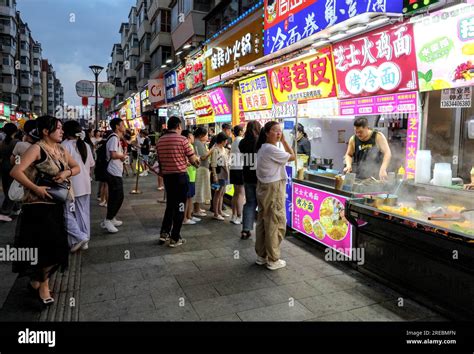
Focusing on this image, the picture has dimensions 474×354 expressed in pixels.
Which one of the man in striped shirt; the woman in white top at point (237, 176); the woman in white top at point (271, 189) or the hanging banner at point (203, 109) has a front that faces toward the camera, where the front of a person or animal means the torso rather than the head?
the hanging banner

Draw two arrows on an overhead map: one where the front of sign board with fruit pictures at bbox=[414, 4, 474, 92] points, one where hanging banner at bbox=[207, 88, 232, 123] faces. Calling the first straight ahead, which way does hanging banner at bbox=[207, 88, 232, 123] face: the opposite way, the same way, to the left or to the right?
to the left

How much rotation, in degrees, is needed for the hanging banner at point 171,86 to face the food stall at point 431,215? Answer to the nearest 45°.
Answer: approximately 45° to its left

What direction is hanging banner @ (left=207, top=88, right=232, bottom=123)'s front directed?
toward the camera

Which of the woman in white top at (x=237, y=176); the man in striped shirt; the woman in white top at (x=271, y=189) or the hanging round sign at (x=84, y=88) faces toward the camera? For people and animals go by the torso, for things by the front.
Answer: the hanging round sign

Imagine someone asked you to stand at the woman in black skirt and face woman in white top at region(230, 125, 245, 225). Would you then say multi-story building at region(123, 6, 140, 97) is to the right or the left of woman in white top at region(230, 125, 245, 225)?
left

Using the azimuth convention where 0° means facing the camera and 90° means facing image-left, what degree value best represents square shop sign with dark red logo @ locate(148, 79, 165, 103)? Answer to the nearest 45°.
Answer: approximately 0°

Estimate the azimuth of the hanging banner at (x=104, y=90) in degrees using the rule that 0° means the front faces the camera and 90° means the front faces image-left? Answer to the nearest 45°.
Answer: approximately 0°

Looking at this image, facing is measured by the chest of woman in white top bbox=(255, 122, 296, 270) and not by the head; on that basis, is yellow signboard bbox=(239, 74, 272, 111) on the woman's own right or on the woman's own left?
on the woman's own left

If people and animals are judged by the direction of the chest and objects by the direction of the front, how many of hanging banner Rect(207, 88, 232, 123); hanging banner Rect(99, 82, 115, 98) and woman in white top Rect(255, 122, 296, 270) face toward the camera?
2

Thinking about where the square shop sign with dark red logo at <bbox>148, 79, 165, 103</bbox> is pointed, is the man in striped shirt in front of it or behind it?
in front

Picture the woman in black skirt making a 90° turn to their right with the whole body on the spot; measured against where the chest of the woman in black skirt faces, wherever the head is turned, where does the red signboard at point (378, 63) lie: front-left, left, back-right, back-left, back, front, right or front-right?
back-left

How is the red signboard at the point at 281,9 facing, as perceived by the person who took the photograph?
facing the viewer and to the left of the viewer

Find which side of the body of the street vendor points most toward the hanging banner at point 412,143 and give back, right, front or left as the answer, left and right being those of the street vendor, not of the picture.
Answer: left

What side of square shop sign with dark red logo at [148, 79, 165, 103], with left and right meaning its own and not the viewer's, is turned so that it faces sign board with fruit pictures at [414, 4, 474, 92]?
front

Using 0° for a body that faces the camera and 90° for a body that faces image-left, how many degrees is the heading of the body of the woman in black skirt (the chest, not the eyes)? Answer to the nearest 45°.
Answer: approximately 315°
